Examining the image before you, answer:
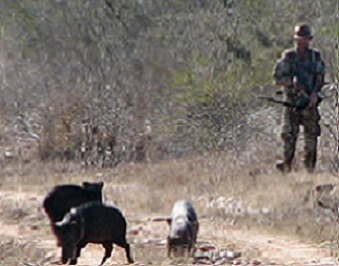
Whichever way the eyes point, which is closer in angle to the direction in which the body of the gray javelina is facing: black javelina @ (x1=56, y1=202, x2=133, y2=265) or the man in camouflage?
the black javelina

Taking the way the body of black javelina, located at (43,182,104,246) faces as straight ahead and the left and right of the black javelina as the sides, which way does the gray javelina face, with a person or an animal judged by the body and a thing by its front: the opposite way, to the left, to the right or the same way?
to the right

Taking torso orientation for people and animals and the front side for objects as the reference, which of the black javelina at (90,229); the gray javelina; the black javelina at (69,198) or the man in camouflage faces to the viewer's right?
the black javelina at (69,198)

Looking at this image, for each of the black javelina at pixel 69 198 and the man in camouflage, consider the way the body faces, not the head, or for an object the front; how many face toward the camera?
1

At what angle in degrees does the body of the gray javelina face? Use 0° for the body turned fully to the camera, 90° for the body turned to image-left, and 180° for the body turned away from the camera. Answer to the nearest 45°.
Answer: approximately 0°

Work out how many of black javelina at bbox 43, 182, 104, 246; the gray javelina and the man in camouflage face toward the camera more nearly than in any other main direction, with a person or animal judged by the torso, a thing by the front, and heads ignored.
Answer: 2

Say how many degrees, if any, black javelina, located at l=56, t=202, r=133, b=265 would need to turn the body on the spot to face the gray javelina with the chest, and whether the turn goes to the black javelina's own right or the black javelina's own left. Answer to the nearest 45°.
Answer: approximately 180°

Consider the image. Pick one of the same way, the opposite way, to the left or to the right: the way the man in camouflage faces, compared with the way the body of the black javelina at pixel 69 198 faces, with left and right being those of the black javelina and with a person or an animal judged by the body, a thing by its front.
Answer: to the right

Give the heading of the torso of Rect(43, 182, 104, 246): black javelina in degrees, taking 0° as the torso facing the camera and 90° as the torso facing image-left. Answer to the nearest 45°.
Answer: approximately 270°
